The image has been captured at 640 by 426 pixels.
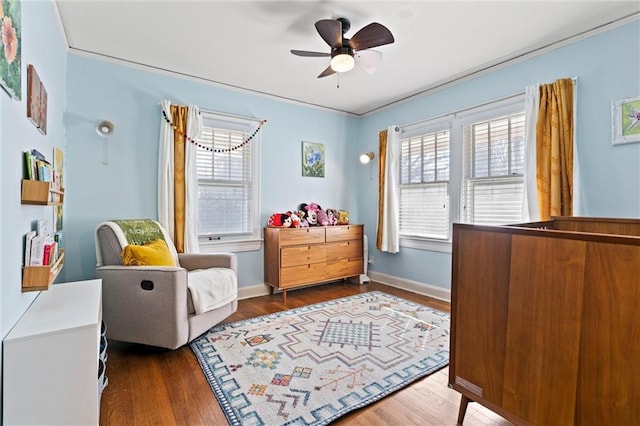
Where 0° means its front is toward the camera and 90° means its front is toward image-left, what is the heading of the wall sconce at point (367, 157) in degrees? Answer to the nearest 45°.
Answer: approximately 45°

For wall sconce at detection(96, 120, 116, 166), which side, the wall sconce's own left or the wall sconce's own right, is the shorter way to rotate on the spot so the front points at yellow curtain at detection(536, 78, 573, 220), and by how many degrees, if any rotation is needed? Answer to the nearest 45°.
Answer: approximately 45° to the wall sconce's own left

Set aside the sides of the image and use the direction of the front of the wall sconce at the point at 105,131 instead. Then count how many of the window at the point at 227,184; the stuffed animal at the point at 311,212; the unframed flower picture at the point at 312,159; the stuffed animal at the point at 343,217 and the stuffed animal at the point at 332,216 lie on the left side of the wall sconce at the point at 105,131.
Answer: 5

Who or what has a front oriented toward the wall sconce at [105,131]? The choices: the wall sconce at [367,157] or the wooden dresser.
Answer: the wall sconce at [367,157]

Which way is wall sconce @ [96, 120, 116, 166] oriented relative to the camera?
toward the camera

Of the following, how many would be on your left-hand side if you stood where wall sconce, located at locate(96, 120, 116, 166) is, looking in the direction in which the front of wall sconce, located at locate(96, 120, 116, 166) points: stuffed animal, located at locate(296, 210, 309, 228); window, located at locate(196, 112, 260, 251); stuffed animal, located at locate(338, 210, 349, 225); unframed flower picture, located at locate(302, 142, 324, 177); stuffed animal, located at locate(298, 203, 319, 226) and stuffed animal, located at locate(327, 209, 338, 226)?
6

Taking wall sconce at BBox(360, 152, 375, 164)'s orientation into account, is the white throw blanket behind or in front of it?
in front

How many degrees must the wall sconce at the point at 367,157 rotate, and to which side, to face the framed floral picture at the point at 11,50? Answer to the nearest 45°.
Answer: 0° — it already faces it

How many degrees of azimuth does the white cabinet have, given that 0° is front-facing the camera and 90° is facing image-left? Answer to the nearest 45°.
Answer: approximately 270°

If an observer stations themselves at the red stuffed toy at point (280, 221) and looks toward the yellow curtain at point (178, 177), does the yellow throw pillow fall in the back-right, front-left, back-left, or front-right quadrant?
front-left

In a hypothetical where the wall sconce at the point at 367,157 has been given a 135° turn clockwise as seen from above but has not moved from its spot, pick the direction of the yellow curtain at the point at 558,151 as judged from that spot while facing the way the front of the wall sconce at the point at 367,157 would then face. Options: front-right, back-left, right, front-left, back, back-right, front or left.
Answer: back-right
